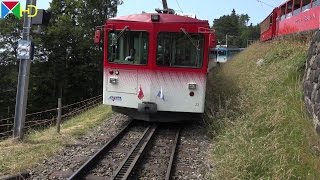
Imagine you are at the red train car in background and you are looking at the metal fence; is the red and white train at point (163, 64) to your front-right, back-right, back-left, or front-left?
front-left

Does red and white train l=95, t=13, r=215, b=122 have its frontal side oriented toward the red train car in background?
no

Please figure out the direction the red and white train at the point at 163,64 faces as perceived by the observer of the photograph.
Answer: facing the viewer

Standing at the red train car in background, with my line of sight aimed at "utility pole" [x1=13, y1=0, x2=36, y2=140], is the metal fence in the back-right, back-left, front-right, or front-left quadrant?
front-right

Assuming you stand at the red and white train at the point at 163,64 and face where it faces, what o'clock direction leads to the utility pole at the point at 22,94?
The utility pole is roughly at 2 o'clock from the red and white train.

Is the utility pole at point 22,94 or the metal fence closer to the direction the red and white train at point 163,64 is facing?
the utility pole

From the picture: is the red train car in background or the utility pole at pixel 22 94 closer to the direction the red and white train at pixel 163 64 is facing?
the utility pole

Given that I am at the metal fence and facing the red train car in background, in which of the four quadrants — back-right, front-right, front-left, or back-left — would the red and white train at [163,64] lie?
front-right
